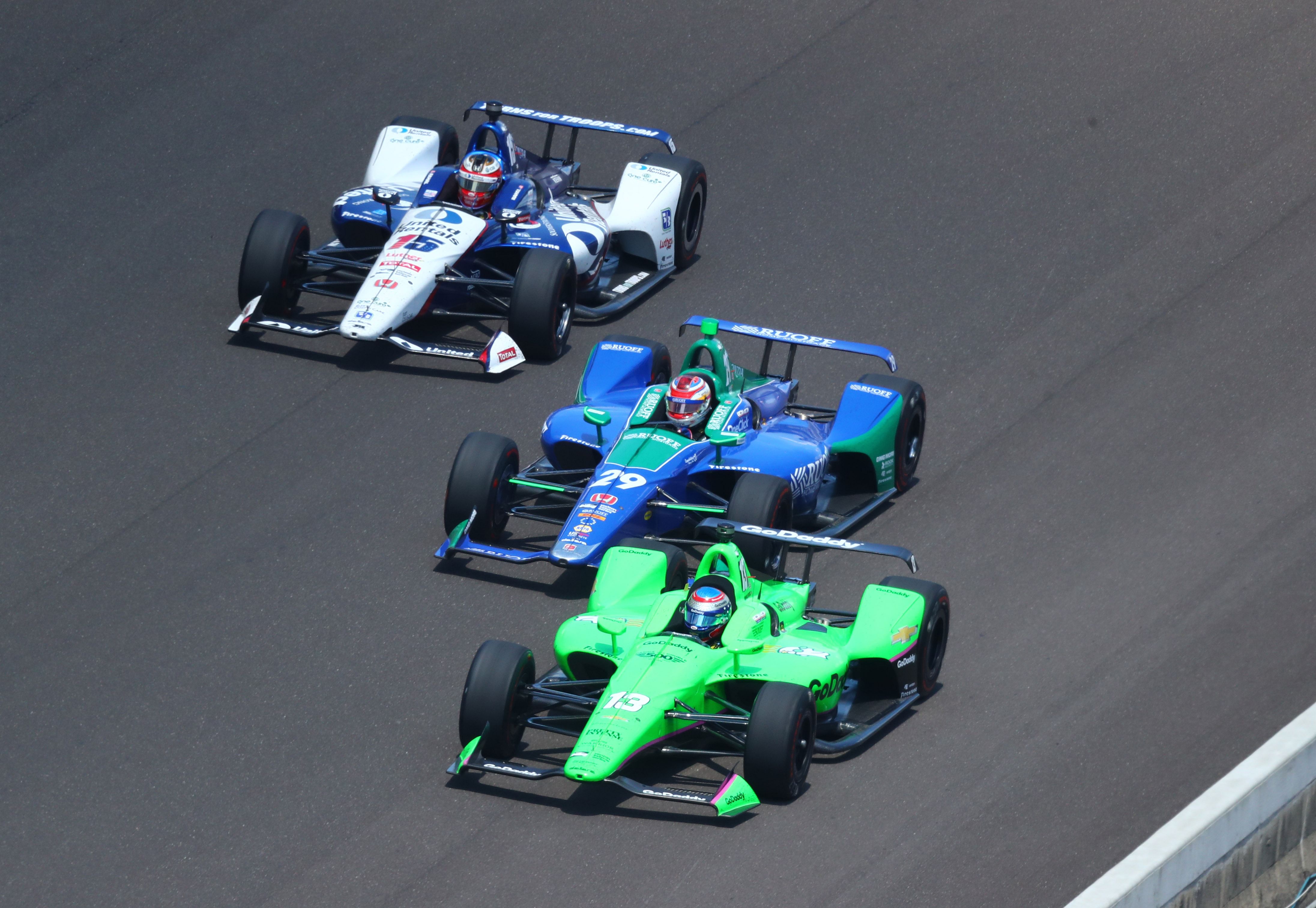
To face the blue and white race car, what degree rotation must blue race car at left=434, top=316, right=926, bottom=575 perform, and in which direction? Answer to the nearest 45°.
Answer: approximately 90° to its right

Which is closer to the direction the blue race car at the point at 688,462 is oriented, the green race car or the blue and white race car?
the green race car

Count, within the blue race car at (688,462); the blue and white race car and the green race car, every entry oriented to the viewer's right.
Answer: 0

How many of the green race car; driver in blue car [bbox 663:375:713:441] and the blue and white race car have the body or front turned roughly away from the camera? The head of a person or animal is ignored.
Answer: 0

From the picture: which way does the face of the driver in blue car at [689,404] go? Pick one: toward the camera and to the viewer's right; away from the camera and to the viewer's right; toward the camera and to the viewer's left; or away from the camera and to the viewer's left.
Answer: toward the camera and to the viewer's left

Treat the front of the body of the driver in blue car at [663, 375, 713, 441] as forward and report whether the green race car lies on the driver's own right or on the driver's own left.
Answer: on the driver's own left

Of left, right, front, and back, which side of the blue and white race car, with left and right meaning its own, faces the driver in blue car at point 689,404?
left

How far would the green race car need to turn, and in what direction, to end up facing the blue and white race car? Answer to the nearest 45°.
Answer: approximately 90° to its right

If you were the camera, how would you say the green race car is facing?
facing the viewer and to the left of the viewer

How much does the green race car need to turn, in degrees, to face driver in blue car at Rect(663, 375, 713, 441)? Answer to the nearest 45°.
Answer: approximately 135° to its right
